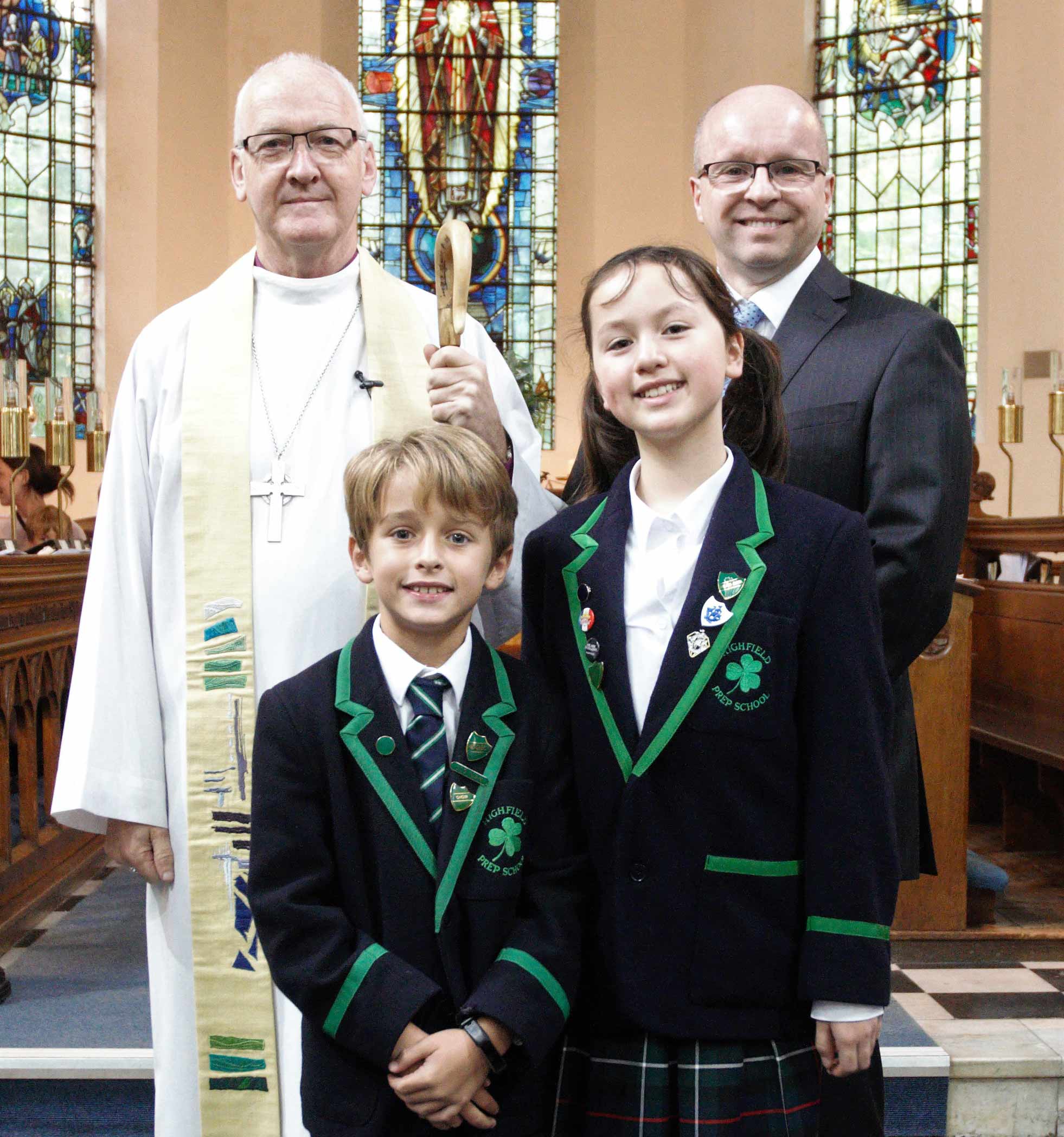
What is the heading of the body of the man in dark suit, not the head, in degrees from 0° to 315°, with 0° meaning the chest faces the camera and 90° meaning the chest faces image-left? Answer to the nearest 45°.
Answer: approximately 45°

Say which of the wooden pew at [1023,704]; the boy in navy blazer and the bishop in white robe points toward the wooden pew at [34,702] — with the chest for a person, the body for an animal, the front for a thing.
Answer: the wooden pew at [1023,704]

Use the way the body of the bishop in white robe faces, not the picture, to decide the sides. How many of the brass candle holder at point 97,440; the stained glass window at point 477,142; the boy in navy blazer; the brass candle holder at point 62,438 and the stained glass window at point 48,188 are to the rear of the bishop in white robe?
4

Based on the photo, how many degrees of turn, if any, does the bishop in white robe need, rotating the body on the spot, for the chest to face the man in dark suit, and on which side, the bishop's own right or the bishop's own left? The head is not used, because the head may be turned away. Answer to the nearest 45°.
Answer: approximately 90° to the bishop's own left

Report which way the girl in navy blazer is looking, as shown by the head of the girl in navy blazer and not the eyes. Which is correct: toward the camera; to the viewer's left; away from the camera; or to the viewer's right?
toward the camera

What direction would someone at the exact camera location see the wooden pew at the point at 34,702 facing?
facing the viewer and to the right of the viewer

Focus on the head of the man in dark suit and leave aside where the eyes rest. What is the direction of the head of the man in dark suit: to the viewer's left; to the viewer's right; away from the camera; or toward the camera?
toward the camera

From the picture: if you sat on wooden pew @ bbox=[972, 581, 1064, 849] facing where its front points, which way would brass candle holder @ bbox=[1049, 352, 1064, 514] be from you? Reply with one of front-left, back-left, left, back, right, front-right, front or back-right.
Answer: back-right

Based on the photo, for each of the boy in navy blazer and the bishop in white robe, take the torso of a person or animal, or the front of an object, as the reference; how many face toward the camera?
2

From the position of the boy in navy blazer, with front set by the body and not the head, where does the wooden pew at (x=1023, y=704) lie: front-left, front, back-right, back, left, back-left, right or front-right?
back-left

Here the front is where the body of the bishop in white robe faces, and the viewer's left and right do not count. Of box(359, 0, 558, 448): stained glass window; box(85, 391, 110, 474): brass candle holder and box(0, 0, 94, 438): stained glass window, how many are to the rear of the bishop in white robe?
3

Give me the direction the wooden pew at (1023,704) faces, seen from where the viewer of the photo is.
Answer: facing the viewer and to the left of the viewer

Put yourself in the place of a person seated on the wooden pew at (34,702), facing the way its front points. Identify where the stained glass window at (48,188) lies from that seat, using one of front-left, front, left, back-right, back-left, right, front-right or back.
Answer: back-left

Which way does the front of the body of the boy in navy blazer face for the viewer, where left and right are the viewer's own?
facing the viewer

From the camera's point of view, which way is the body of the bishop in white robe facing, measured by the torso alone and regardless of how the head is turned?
toward the camera
